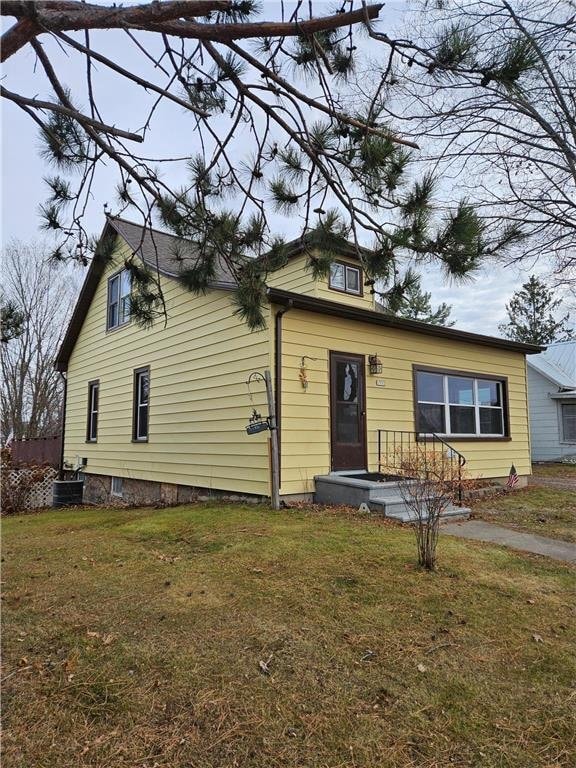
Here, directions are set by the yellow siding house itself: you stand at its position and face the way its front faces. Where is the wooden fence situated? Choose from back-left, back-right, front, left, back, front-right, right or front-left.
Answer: back

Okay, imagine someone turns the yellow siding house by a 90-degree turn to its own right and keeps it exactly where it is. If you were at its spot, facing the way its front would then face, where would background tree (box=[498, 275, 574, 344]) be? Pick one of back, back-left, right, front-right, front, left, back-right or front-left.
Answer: back

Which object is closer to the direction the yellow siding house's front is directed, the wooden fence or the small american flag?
the small american flag

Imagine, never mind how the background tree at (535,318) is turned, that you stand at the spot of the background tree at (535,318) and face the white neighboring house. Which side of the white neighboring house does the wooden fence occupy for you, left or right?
right

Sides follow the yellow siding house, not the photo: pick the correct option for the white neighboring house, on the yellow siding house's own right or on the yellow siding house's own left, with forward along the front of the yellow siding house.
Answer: on the yellow siding house's own left

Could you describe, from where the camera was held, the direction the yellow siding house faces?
facing the viewer and to the right of the viewer

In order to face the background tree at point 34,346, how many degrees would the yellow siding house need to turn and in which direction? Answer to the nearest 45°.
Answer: approximately 180°
